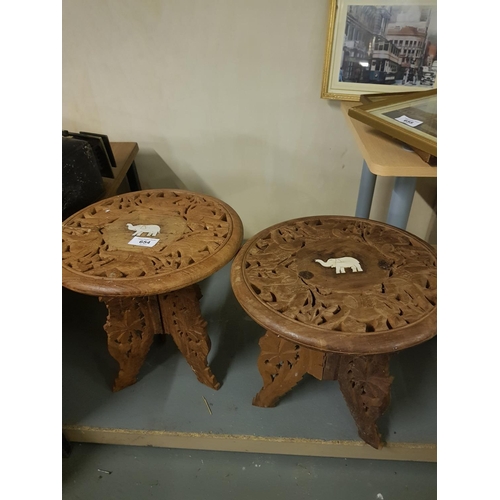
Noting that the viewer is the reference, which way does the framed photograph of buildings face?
facing the viewer

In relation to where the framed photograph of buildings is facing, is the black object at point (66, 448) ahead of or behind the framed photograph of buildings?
ahead

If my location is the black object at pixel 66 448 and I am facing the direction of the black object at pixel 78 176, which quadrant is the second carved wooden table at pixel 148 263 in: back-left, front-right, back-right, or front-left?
front-right

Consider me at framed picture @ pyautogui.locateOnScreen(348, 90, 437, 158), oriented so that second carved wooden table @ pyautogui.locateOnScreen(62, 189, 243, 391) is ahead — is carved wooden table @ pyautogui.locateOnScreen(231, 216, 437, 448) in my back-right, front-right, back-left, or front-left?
front-left
